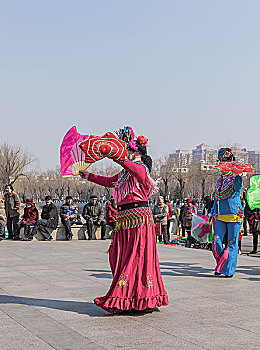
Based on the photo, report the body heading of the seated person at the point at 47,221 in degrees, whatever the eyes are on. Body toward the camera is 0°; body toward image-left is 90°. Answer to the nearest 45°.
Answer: approximately 45°

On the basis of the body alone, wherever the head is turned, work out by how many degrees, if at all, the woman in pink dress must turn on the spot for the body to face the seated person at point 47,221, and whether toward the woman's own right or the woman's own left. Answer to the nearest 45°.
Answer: approximately 135° to the woman's own right

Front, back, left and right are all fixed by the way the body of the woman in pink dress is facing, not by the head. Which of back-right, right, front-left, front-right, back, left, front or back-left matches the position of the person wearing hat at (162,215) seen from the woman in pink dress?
back-right

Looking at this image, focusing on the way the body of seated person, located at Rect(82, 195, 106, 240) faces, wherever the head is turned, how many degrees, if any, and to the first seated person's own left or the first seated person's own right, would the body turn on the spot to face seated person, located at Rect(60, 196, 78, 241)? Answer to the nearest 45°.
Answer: approximately 90° to the first seated person's own right

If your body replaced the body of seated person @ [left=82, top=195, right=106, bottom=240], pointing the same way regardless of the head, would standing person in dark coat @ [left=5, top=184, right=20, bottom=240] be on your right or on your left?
on your right

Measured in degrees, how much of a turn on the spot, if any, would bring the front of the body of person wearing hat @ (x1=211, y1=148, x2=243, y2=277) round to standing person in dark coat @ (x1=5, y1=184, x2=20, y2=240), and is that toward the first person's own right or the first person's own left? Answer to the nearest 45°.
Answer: approximately 90° to the first person's own right

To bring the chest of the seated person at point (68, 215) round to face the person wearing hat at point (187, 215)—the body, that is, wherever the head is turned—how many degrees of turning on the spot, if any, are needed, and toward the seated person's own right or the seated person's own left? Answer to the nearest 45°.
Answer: approximately 90° to the seated person's own left

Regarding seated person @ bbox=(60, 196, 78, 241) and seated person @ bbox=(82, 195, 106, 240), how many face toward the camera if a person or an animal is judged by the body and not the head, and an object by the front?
2

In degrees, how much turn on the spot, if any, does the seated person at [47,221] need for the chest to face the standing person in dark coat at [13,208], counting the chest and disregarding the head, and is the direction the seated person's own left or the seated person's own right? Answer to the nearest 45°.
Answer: approximately 45° to the seated person's own right
